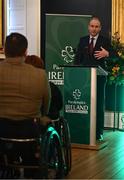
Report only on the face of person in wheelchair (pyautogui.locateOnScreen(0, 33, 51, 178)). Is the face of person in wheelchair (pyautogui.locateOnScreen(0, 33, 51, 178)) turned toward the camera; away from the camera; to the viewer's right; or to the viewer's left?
away from the camera

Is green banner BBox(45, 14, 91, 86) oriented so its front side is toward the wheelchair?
yes

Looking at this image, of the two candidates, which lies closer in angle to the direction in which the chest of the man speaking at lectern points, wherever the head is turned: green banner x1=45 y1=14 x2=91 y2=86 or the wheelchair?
the wheelchair

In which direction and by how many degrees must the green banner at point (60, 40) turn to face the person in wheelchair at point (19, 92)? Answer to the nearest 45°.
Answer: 0° — it already faces them

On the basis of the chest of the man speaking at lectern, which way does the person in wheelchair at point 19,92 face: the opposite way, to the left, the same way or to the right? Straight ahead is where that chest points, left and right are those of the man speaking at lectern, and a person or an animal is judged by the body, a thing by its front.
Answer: the opposite way

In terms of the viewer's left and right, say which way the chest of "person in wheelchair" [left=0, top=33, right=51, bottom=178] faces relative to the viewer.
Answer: facing away from the viewer

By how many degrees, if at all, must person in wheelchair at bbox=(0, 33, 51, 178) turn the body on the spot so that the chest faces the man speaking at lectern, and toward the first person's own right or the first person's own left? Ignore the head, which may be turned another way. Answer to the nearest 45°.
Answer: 0° — they already face them

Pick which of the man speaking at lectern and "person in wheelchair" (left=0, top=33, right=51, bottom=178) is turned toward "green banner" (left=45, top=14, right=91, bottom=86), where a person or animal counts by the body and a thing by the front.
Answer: the person in wheelchair

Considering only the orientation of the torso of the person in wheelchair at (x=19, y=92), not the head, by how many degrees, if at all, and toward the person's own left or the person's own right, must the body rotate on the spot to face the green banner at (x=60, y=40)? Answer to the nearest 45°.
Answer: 0° — they already face it

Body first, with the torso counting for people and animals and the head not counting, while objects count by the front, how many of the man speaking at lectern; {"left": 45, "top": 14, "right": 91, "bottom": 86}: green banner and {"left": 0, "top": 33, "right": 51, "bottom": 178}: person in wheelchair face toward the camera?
2
